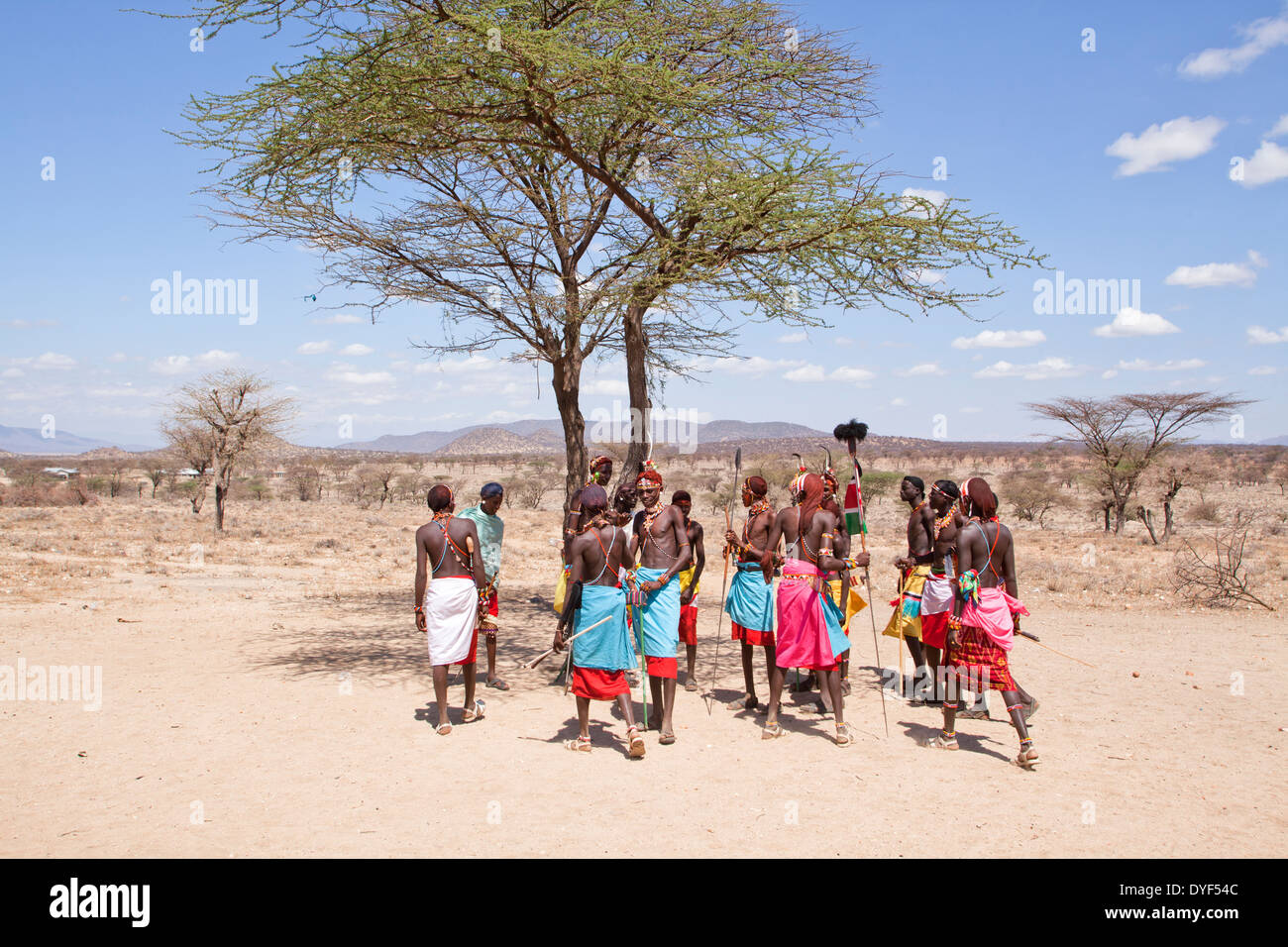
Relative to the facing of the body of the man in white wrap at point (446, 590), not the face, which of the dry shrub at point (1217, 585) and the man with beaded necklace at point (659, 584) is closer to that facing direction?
the dry shrub

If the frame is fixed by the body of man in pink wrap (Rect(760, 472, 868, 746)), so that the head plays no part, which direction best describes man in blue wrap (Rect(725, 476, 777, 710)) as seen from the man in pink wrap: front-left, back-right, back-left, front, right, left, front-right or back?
front-left

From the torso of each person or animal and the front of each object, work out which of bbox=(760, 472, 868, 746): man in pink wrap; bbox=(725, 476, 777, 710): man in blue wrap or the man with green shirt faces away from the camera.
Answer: the man in pink wrap

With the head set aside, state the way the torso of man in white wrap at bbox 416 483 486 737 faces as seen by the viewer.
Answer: away from the camera

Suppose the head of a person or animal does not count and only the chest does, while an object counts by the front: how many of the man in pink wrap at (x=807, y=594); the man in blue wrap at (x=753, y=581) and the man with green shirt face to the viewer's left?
1

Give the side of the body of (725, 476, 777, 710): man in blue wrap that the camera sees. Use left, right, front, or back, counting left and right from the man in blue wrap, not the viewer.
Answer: left

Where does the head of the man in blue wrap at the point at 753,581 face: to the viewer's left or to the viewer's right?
to the viewer's left

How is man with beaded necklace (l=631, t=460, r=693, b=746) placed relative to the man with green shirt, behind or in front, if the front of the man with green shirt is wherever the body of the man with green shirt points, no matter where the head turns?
in front

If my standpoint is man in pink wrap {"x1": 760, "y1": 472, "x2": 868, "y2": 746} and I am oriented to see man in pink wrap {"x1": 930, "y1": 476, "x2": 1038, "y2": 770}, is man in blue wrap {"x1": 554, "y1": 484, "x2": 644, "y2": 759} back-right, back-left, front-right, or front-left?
back-right

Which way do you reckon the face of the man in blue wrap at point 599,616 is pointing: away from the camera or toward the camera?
away from the camera

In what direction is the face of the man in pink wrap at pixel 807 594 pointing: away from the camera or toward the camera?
away from the camera

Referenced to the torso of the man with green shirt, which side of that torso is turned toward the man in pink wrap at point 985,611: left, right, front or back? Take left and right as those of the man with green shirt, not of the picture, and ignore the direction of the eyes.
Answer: front

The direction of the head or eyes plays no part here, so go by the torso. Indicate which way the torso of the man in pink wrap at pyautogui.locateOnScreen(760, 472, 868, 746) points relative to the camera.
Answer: away from the camera

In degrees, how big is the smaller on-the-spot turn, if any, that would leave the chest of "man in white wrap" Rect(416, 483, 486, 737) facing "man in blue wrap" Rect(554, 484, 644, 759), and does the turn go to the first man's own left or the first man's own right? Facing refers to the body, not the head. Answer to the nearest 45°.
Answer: approximately 135° to the first man's own right

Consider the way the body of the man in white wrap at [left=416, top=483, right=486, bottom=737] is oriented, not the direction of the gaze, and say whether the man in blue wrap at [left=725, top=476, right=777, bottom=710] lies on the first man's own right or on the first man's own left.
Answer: on the first man's own right
